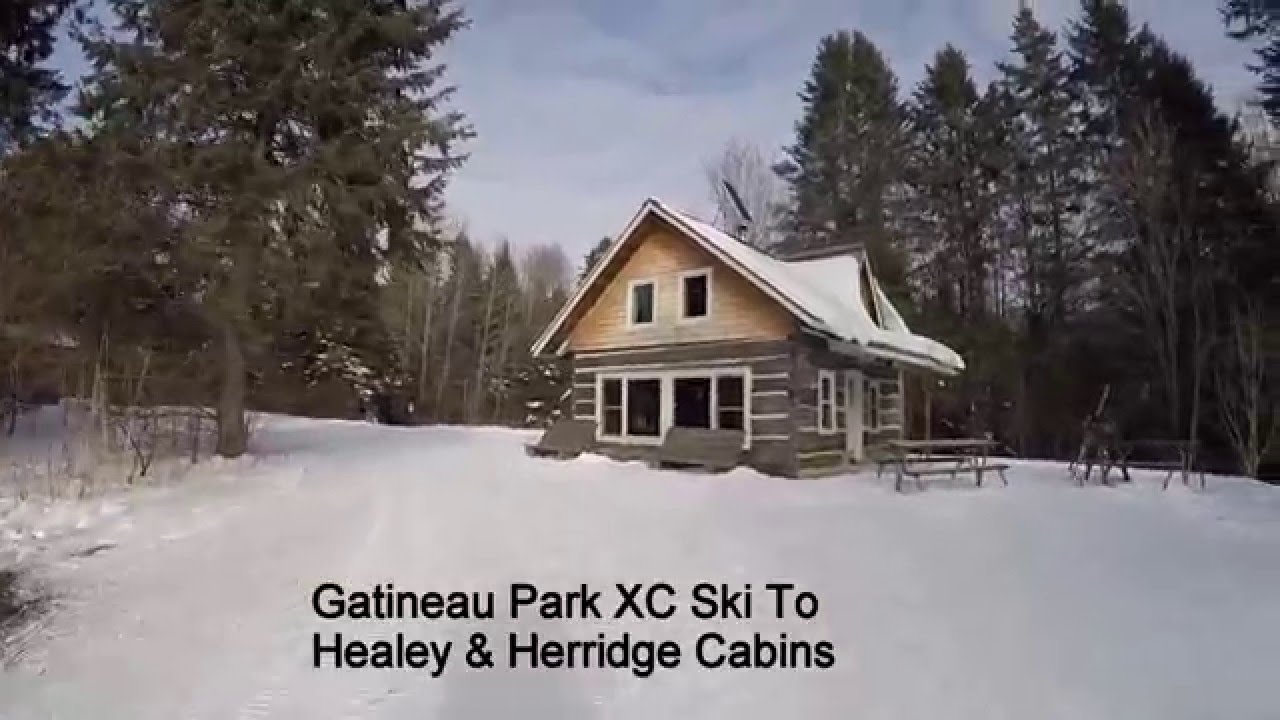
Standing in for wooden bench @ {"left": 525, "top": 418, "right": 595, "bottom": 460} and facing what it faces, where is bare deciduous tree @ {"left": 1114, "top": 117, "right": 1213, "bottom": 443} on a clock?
The bare deciduous tree is roughly at 7 o'clock from the wooden bench.

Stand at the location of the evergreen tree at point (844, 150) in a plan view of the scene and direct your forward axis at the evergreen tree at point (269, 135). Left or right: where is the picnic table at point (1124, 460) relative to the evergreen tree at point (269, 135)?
left

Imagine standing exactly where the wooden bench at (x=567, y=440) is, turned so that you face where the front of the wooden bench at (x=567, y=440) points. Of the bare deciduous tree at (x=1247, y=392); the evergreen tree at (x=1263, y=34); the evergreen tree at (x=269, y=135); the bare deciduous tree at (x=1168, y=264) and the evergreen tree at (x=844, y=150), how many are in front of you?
1

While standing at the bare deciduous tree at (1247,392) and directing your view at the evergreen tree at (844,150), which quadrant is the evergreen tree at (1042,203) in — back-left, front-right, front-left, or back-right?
front-right

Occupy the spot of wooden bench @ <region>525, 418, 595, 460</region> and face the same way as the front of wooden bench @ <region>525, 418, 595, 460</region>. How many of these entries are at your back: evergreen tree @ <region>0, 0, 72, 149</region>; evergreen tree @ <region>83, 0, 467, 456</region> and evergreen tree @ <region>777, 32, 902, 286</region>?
1

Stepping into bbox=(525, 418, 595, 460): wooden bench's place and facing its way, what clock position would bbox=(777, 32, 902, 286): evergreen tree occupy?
The evergreen tree is roughly at 6 o'clock from the wooden bench.

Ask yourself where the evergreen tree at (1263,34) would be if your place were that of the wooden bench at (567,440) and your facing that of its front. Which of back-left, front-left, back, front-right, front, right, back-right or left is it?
back-left

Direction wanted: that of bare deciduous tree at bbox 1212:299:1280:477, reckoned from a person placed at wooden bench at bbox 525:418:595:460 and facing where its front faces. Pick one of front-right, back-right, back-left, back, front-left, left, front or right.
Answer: back-left

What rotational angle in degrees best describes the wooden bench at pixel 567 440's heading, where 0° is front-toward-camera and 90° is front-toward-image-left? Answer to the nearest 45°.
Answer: approximately 45°

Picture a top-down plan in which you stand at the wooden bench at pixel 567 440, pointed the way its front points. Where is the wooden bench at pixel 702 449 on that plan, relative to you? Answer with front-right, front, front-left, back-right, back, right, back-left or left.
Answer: left

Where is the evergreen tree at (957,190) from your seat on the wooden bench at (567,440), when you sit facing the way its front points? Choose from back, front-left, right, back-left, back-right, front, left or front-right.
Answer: back

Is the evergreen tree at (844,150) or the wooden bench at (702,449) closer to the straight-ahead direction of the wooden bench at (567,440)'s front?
the wooden bench

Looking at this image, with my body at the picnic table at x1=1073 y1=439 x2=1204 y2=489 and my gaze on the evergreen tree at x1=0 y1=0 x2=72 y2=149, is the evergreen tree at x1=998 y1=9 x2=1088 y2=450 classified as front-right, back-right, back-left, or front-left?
back-right
